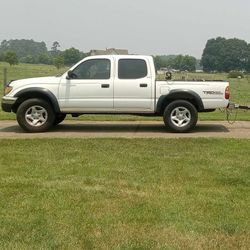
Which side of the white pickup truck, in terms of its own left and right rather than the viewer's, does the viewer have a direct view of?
left
